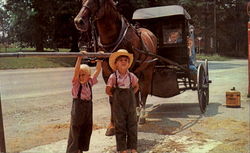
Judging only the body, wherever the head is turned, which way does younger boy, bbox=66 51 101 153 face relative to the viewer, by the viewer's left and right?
facing the viewer

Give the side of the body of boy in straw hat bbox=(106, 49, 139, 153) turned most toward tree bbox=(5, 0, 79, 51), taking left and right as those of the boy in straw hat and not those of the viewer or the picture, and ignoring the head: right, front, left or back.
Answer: back

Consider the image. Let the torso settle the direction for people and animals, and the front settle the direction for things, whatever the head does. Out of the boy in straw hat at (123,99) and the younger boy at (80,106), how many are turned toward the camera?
2

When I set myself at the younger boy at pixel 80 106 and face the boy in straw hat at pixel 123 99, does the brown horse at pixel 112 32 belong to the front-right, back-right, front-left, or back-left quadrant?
front-left

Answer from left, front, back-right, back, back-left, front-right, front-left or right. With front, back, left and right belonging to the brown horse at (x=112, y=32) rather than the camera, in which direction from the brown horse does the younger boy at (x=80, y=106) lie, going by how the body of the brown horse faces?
front-left

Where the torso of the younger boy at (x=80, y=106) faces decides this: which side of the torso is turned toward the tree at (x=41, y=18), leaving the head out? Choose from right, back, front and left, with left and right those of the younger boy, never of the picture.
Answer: back

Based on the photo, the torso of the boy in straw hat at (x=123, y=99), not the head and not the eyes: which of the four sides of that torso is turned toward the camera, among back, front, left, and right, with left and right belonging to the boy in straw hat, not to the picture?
front

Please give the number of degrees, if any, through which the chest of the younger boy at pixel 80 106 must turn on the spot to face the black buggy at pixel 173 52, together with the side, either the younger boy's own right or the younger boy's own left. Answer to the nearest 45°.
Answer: approximately 135° to the younger boy's own left

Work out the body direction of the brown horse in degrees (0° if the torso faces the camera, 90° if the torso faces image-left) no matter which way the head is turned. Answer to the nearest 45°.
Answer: approximately 45°
